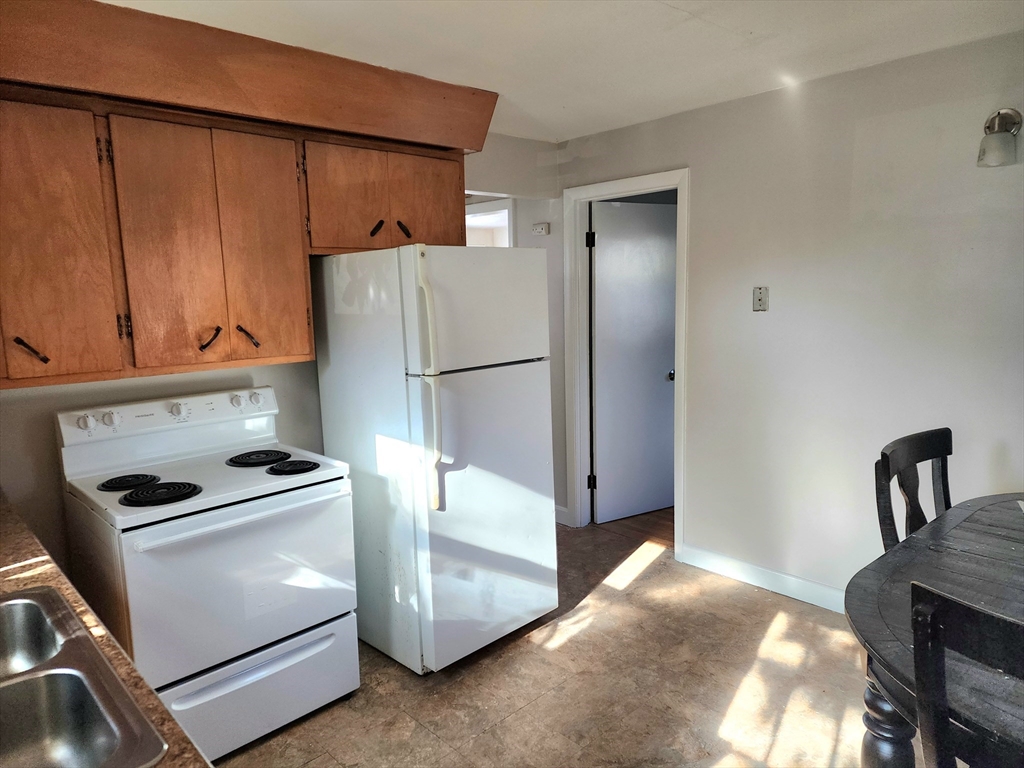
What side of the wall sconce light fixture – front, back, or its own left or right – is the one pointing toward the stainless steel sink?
front

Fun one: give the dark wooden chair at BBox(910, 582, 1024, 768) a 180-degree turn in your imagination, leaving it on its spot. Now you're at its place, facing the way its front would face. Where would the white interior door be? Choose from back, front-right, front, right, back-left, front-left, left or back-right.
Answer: right

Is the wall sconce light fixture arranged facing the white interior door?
no

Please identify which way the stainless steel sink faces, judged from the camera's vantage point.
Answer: facing away from the viewer and to the right of the viewer

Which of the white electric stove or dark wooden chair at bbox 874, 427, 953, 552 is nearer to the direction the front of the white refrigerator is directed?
the dark wooden chair

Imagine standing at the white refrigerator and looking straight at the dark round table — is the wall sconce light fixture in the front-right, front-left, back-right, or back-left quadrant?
front-left

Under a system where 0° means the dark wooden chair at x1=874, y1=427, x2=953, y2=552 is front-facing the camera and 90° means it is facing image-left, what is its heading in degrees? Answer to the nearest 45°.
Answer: approximately 315°

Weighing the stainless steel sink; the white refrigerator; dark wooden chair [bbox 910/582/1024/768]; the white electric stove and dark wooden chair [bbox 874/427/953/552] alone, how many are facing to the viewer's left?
0

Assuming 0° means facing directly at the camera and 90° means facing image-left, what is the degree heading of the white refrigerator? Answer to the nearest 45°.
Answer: approximately 315°

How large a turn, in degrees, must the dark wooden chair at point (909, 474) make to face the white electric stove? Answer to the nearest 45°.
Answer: approximately 90° to its right

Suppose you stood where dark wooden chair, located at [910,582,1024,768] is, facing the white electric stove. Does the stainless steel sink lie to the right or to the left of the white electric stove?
left

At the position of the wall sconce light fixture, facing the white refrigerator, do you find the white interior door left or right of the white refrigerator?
right

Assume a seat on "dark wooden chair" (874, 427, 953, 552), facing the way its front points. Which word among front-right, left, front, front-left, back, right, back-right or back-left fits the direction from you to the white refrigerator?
back-right

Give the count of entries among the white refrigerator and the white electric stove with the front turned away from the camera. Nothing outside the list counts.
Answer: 0

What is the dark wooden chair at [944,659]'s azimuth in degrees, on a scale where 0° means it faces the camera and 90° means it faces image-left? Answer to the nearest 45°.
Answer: approximately 225°

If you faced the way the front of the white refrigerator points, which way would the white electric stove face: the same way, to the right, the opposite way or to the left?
the same way
